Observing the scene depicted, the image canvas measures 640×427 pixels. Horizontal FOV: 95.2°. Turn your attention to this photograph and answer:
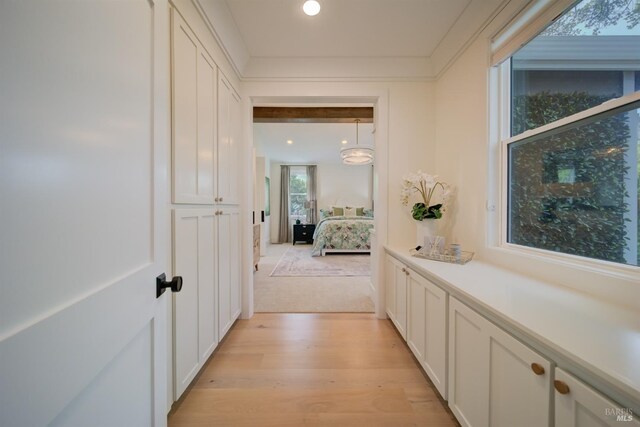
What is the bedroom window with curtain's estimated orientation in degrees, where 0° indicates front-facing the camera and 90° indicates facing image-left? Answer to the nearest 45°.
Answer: approximately 0°

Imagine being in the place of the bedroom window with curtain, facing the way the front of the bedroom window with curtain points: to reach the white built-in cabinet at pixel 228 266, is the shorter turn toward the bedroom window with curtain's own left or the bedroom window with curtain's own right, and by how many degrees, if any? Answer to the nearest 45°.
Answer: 0° — it already faces it

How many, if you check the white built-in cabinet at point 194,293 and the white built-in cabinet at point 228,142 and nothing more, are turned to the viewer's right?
2

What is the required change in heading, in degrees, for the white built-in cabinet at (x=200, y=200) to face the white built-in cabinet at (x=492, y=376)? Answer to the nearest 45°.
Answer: approximately 45° to its right

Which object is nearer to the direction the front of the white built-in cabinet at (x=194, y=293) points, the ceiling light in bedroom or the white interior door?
the ceiling light in bedroom

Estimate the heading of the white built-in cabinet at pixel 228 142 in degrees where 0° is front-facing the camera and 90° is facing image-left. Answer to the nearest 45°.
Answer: approximately 270°

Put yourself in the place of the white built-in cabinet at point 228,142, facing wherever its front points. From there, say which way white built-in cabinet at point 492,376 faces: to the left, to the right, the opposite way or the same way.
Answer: the opposite way

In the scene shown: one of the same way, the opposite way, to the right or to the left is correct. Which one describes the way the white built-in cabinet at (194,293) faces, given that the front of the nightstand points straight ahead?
to the left

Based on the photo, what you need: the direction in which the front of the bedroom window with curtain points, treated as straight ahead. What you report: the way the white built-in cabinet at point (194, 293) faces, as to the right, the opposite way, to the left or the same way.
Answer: to the left
